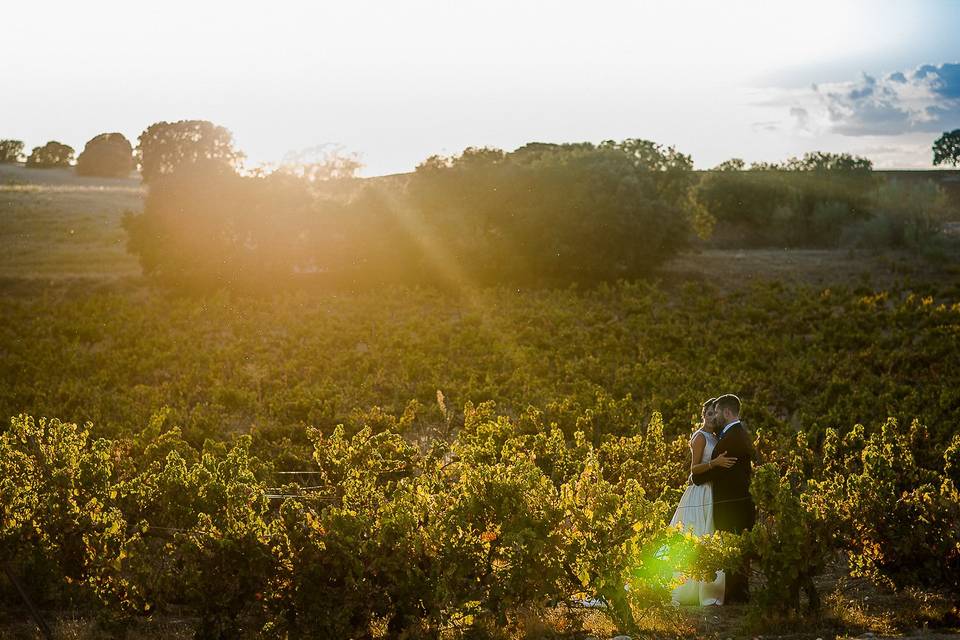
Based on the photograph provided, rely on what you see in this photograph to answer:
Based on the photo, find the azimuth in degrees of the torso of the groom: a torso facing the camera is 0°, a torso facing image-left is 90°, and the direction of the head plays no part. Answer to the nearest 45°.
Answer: approximately 90°

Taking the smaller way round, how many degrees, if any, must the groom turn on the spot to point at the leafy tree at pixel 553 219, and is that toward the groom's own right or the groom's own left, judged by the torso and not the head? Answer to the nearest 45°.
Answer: approximately 90° to the groom's own right
